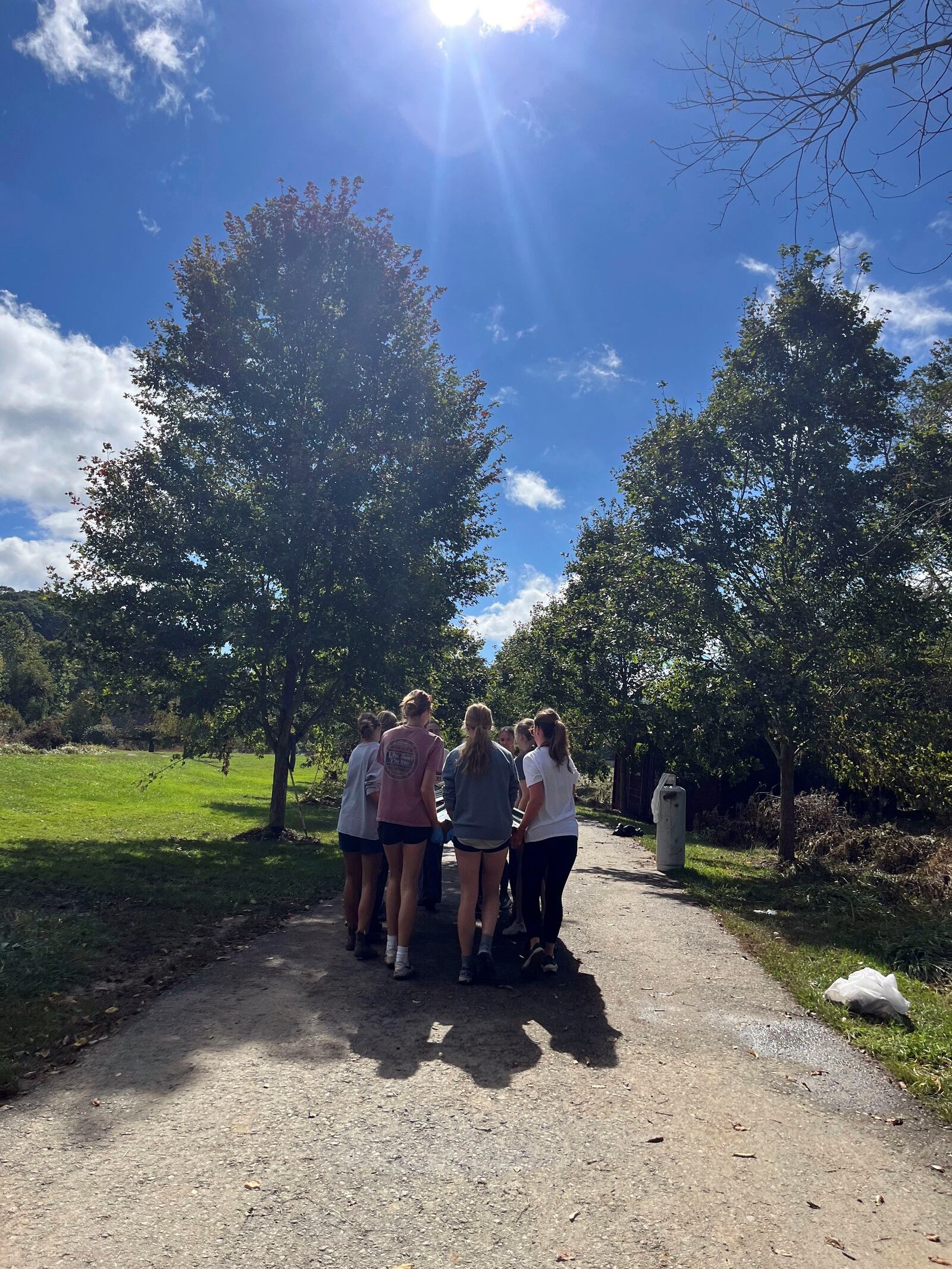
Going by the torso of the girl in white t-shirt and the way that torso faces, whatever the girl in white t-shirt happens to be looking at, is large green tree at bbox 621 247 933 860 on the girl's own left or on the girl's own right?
on the girl's own right

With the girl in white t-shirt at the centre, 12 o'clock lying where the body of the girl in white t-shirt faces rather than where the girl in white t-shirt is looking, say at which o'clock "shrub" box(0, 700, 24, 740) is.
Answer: The shrub is roughly at 12 o'clock from the girl in white t-shirt.

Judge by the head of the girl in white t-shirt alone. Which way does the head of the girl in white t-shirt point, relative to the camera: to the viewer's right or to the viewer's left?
to the viewer's left

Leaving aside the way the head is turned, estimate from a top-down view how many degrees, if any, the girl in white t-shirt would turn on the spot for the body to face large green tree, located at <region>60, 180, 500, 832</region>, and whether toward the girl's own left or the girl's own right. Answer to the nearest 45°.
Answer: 0° — they already face it

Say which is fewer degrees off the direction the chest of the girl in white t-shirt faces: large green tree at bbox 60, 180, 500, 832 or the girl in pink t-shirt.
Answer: the large green tree

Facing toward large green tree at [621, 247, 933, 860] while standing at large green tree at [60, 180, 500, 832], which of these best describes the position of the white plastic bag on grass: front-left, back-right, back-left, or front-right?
front-right

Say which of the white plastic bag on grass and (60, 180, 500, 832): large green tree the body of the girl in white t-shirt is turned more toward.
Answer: the large green tree

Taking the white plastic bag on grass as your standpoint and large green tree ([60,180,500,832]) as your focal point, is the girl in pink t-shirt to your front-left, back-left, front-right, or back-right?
front-left

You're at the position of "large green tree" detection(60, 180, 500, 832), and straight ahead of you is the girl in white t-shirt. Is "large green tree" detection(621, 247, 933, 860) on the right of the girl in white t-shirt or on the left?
left

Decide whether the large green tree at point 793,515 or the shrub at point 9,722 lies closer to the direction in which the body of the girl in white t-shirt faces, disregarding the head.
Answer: the shrub

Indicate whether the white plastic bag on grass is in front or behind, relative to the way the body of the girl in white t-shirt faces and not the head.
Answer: behind

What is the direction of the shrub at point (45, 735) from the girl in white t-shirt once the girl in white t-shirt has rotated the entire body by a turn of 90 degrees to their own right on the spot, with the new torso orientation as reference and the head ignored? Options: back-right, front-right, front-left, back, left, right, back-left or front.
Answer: left

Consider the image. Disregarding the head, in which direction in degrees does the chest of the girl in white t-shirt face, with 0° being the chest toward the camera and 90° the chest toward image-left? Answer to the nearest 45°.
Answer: approximately 135°
